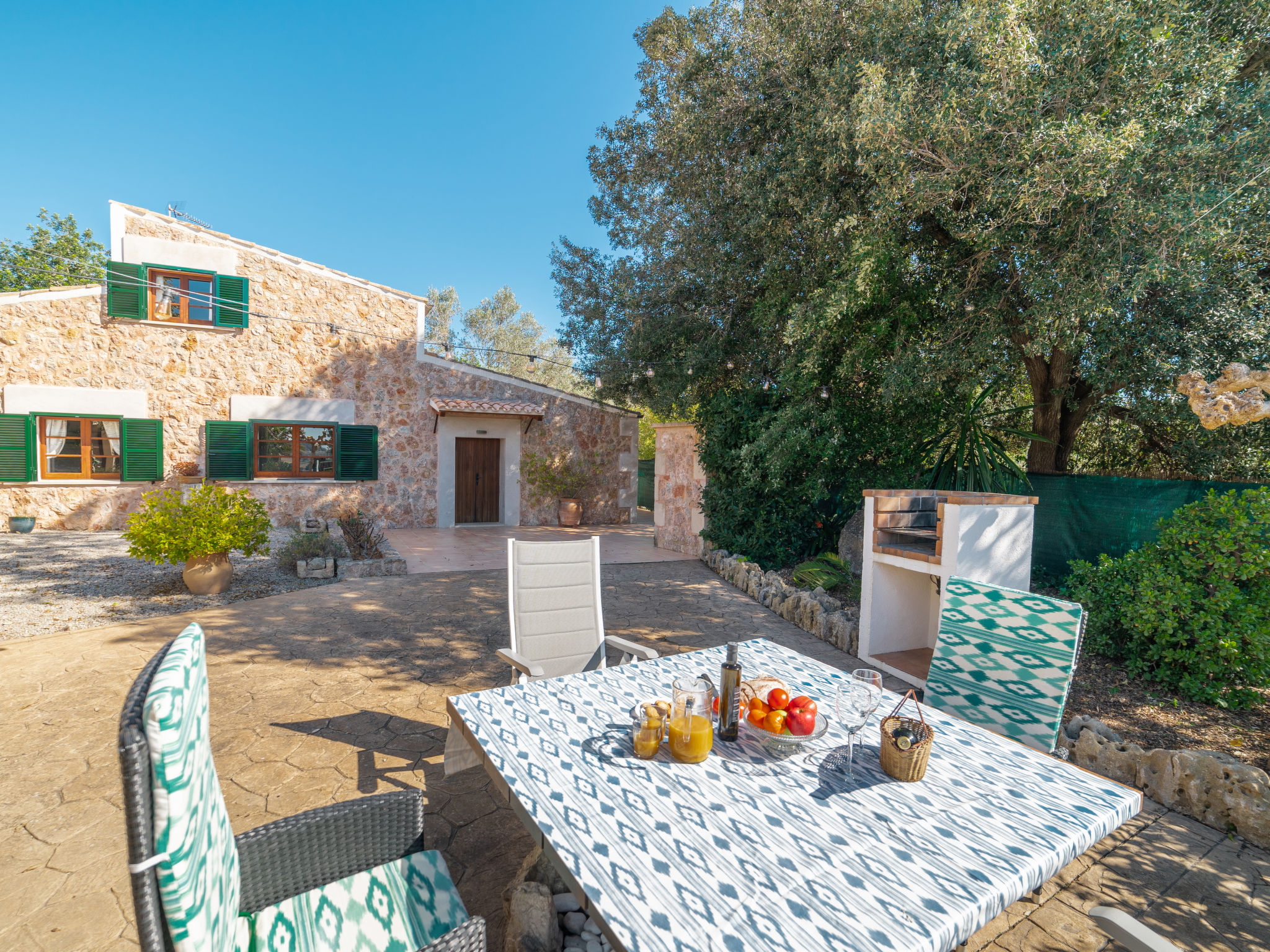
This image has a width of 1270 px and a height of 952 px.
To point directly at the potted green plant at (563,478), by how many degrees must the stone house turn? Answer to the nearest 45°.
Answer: approximately 90° to its left

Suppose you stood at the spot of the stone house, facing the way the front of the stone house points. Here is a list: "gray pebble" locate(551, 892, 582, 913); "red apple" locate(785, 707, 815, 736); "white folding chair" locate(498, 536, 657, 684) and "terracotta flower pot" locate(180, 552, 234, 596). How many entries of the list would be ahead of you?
4

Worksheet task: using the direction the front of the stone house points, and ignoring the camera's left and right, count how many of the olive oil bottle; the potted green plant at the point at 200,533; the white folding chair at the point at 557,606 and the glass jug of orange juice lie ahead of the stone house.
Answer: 4

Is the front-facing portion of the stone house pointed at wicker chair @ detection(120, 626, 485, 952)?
yes

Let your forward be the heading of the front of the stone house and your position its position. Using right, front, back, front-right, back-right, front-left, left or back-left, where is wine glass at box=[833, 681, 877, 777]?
front

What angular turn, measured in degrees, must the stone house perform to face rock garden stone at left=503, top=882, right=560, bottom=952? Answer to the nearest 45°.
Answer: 0° — it already faces it

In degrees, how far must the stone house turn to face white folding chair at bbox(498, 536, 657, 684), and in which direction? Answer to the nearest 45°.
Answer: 0° — it already faces it

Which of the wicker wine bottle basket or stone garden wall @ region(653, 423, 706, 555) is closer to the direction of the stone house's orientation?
the wicker wine bottle basket

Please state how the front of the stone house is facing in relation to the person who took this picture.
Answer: facing the viewer

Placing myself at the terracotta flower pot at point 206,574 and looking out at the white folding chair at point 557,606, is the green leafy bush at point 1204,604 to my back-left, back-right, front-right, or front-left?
front-left

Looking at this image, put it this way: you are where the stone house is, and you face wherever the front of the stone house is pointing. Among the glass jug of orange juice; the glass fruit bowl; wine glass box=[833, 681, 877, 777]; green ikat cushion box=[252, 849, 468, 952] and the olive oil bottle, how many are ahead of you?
5

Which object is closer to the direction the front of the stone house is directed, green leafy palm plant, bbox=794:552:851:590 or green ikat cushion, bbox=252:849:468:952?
the green ikat cushion

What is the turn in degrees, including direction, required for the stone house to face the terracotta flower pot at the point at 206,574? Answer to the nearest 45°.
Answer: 0° — it already faces it

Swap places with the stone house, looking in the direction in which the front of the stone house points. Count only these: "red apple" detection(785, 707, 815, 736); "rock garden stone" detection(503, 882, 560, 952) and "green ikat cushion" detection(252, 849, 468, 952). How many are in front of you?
3

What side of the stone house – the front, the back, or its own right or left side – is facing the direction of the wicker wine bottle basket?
front

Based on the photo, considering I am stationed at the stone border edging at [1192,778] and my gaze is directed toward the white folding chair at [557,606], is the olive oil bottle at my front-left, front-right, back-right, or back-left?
front-left

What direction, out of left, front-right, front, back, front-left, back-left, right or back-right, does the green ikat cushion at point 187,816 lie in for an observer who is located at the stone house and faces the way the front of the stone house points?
front

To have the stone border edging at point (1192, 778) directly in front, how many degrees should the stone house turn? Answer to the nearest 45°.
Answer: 0° — it already faces it

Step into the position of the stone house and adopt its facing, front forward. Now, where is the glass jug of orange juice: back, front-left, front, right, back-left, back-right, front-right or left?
front

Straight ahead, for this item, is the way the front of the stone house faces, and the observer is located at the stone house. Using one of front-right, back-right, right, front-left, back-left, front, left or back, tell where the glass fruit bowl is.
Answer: front

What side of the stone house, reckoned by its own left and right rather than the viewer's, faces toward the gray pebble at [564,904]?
front

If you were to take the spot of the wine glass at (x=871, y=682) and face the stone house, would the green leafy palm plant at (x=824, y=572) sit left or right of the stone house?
right
